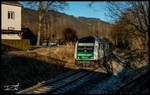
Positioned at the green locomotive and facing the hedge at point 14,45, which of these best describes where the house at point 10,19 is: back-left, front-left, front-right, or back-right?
front-right

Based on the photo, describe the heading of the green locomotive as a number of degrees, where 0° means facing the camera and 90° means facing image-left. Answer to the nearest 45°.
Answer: approximately 45°

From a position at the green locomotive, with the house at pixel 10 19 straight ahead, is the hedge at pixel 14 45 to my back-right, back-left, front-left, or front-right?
front-left

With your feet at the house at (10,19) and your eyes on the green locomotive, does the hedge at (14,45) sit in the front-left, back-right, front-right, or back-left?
front-right

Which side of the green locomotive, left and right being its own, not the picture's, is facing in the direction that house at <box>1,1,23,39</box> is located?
right

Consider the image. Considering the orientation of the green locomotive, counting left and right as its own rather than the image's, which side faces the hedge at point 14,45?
right
